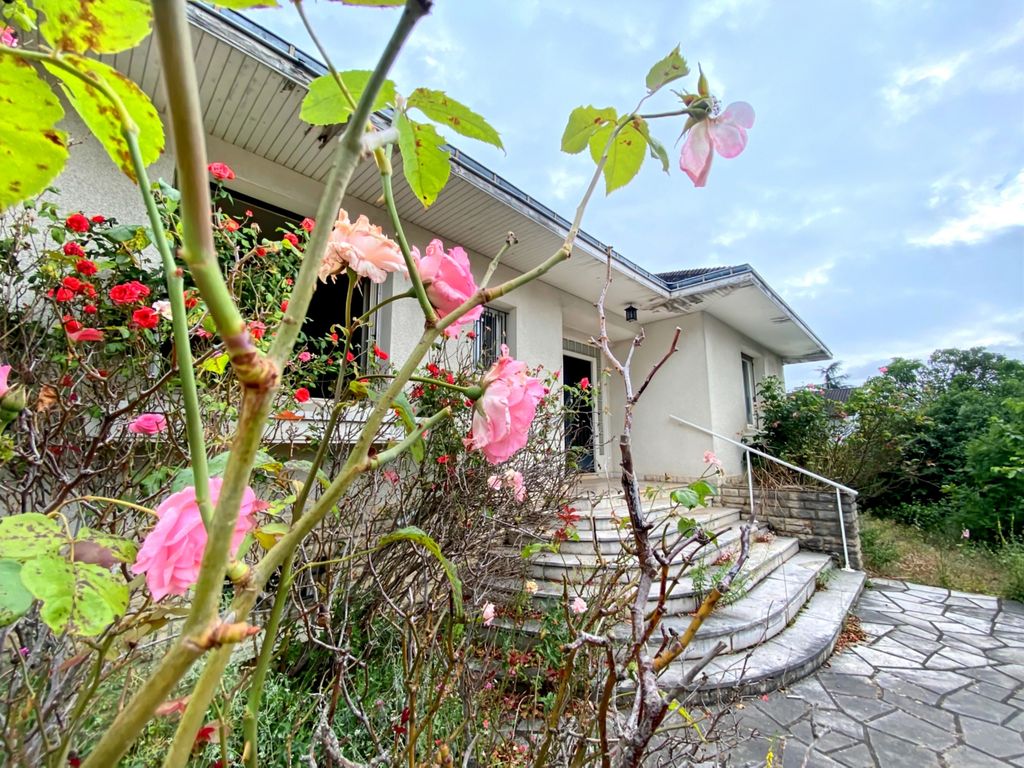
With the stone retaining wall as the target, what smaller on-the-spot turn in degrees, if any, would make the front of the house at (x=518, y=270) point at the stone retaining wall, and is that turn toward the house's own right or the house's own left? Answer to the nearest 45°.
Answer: approximately 45° to the house's own left

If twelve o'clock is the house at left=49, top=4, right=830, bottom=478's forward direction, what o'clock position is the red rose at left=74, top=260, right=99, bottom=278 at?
The red rose is roughly at 3 o'clock from the house.

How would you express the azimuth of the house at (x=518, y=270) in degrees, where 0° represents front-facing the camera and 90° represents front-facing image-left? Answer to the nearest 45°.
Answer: approximately 315°

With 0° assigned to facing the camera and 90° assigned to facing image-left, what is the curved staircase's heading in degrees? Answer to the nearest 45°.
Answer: approximately 315°

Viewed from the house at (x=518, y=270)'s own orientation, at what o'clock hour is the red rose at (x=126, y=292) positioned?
The red rose is roughly at 3 o'clock from the house.

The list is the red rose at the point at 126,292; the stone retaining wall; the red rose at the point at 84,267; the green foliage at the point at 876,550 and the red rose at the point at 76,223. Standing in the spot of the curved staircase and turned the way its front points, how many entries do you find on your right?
3

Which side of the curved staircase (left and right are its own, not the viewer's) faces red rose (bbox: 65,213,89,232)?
right
